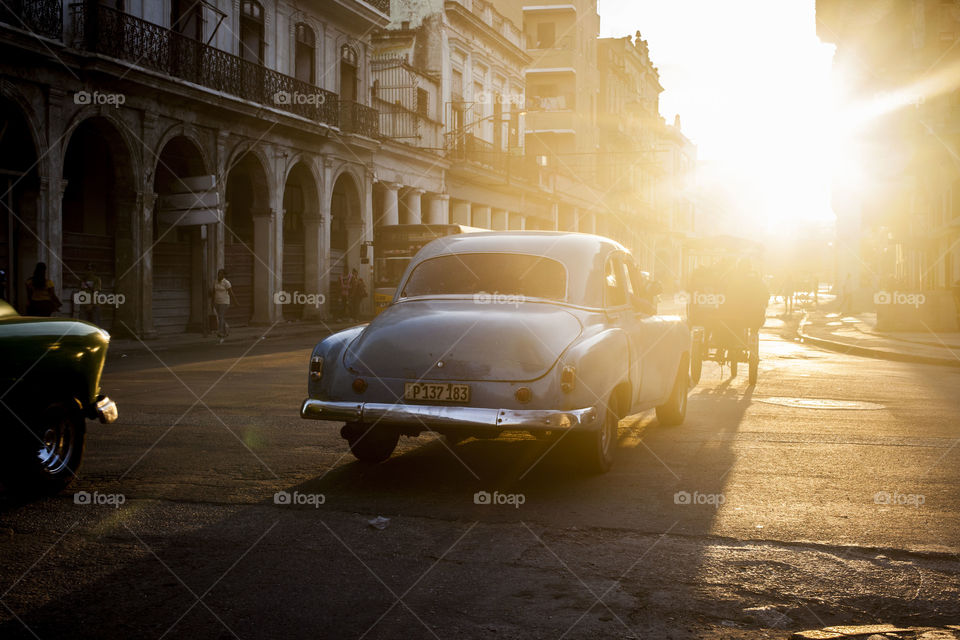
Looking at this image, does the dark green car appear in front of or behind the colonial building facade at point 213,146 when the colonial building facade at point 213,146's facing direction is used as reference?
in front

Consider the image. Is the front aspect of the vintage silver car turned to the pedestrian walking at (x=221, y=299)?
no

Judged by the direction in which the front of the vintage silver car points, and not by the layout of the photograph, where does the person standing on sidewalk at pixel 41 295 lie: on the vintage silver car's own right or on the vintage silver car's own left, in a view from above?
on the vintage silver car's own left

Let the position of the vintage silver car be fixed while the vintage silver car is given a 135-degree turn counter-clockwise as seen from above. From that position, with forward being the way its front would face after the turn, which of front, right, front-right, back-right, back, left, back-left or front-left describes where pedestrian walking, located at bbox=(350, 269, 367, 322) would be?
right

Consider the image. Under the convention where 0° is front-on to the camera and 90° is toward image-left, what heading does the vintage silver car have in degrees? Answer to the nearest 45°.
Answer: approximately 225°

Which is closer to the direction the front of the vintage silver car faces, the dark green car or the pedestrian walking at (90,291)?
the pedestrian walking

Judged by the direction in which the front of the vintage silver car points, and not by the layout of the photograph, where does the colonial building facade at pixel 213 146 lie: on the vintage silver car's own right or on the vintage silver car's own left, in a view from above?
on the vintage silver car's own left

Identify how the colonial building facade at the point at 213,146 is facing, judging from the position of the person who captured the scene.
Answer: facing the viewer and to the right of the viewer
